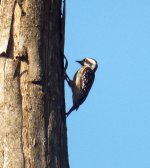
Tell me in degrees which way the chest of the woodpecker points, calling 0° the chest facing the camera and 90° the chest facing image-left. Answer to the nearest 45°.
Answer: approximately 90°
